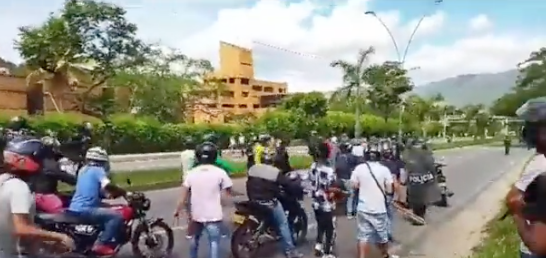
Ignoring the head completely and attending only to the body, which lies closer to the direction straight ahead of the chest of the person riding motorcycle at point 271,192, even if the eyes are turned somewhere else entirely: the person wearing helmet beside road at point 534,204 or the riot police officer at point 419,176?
the riot police officer

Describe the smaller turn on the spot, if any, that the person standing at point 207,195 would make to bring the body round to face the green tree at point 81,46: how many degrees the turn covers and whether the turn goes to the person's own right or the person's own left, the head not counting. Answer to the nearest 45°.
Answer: approximately 45° to the person's own left

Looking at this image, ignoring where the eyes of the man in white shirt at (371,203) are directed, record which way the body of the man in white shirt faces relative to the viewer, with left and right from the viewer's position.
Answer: facing away from the viewer

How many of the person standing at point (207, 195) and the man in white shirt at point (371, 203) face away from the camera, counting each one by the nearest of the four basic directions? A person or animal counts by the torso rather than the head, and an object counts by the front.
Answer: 2

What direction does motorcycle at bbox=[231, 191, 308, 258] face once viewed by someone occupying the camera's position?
facing away from the viewer and to the right of the viewer

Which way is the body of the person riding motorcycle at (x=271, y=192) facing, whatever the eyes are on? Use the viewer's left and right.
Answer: facing away from the viewer and to the right of the viewer

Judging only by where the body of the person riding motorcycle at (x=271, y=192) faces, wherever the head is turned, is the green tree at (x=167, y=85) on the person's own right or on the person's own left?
on the person's own left

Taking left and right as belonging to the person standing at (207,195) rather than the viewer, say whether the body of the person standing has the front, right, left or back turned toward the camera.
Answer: back
